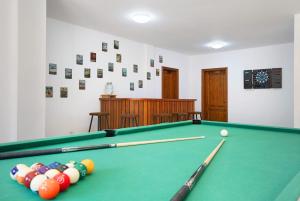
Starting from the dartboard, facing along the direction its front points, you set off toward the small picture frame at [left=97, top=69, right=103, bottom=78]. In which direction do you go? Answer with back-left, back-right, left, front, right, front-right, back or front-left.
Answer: front-right

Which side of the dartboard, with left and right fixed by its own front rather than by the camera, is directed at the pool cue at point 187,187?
front

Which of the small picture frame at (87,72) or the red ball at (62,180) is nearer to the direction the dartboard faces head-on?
the red ball

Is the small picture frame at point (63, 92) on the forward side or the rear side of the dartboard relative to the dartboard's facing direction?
on the forward side

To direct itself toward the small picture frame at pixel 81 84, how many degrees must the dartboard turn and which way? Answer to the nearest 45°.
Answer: approximately 45° to its right

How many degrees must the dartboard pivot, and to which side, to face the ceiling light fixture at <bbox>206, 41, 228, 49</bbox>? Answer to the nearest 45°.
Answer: approximately 45° to its right

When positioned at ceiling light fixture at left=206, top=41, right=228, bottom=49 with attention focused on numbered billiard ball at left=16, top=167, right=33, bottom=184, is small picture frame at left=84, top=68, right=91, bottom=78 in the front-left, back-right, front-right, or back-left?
front-right

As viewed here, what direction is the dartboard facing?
toward the camera

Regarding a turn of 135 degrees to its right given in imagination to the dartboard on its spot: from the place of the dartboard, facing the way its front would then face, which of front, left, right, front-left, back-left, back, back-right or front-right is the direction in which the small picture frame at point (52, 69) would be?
left

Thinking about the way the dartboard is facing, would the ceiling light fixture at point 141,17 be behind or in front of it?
in front

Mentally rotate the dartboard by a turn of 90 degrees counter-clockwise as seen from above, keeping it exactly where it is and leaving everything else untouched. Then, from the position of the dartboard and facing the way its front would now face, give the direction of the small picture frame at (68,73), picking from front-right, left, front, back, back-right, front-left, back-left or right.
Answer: back-right

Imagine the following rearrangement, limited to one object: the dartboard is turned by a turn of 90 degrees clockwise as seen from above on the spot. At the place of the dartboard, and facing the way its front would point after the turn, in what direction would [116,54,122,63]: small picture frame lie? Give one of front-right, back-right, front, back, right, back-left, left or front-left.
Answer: front-left

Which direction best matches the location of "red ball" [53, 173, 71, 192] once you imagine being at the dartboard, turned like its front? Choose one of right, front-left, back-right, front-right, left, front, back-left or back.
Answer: front

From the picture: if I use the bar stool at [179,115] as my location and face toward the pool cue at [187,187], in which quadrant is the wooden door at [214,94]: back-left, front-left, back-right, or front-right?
back-left

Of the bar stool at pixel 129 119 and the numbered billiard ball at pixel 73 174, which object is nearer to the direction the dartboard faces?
the numbered billiard ball

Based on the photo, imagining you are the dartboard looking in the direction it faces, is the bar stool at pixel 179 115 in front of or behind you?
in front

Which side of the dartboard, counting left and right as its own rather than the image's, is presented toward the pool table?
front

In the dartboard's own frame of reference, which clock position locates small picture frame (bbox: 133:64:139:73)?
The small picture frame is roughly at 2 o'clock from the dartboard.

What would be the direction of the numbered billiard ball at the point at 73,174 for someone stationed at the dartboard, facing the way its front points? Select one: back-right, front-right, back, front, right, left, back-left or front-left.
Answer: front
